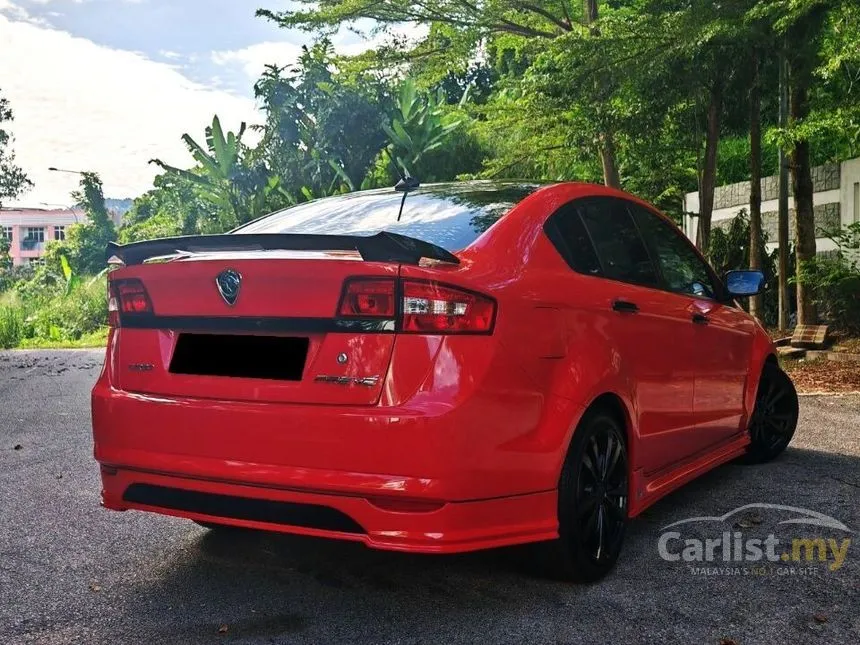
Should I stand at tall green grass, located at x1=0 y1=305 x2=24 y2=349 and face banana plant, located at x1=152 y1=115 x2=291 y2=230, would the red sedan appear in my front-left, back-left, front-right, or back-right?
back-right

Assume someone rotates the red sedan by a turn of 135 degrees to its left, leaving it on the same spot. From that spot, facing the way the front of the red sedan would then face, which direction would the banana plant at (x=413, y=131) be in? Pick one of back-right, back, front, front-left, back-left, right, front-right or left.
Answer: right

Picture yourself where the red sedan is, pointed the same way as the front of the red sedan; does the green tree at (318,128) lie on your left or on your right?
on your left

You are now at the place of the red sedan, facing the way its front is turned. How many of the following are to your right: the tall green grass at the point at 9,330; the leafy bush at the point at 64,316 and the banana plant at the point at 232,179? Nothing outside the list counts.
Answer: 0

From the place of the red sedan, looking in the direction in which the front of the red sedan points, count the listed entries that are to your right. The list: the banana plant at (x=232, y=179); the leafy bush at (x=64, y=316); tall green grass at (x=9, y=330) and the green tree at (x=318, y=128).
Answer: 0

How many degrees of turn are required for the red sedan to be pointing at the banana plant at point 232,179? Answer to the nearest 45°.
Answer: approximately 45° to its left

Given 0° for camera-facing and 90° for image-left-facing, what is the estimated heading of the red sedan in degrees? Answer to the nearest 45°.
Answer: approximately 225°

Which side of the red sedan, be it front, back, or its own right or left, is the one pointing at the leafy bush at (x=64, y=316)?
left
